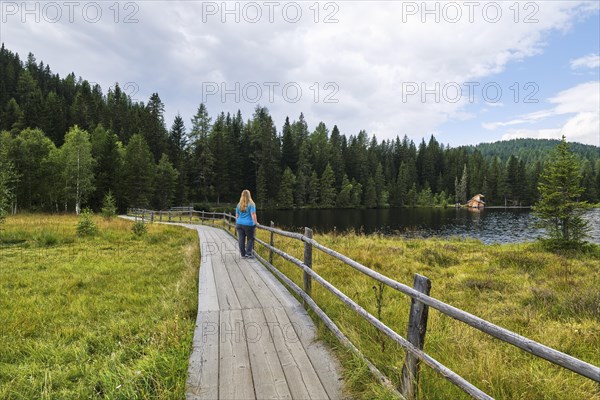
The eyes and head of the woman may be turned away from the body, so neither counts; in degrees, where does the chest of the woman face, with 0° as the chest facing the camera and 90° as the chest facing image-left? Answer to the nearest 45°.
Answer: approximately 180°
